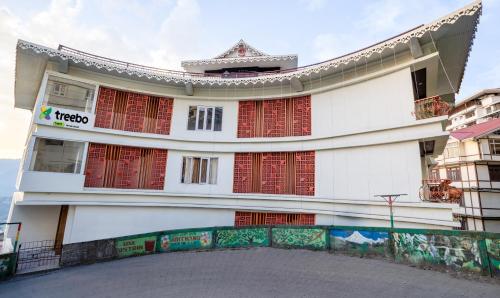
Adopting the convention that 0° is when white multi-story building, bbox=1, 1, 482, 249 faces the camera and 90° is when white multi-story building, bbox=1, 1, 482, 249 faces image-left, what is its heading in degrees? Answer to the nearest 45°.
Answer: approximately 0°

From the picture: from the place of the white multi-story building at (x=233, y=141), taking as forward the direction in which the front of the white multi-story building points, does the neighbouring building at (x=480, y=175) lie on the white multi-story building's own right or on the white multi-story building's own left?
on the white multi-story building's own left

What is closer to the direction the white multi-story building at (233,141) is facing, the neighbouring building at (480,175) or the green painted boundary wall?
the green painted boundary wall

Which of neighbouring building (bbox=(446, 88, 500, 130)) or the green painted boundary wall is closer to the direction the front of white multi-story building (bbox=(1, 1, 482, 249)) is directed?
the green painted boundary wall
